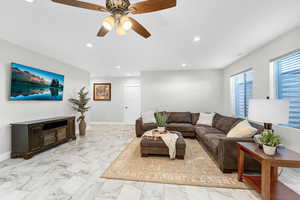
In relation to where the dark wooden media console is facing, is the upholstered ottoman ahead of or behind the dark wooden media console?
ahead

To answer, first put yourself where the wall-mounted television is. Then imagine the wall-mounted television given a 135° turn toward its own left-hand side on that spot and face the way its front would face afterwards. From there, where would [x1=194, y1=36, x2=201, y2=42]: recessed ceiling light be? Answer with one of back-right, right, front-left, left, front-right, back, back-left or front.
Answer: back-right

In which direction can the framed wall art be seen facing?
toward the camera

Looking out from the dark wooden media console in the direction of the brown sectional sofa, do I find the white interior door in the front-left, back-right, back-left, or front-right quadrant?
front-left

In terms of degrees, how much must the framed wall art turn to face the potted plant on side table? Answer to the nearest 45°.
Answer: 0° — it already faces it

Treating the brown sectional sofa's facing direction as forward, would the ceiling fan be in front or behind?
in front

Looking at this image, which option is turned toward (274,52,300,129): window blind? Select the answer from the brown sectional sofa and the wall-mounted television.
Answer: the wall-mounted television

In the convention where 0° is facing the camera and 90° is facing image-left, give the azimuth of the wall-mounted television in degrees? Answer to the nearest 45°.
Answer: approximately 315°

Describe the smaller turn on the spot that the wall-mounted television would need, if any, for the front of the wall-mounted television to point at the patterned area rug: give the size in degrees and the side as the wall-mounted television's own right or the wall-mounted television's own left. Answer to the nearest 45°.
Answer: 0° — it already faces it

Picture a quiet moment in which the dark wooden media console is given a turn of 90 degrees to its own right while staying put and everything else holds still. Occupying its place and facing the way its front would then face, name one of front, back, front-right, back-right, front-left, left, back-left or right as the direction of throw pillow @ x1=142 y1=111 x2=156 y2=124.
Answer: back-left

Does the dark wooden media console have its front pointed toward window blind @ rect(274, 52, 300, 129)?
yes

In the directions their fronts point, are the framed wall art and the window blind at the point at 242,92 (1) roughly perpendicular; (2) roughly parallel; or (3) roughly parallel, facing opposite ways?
roughly perpendicular

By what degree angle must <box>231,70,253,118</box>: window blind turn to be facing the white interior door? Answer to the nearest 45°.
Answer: approximately 45° to its right

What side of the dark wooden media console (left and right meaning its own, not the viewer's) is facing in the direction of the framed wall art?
left

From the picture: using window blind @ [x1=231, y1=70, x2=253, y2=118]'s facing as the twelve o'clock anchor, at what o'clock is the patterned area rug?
The patterned area rug is roughly at 11 o'clock from the window blind.

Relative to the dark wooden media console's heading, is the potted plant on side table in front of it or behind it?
in front

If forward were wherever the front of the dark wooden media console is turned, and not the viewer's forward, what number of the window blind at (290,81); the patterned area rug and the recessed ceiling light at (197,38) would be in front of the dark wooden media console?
3
